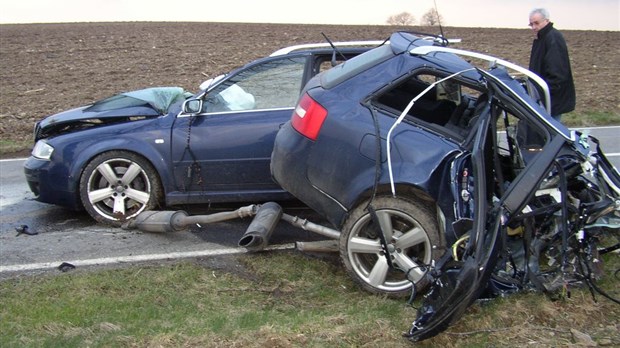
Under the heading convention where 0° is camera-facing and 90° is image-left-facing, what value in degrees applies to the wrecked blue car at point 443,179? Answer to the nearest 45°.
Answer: approximately 270°

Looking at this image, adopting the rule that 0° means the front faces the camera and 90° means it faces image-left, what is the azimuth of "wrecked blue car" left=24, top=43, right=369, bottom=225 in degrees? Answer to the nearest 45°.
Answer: approximately 90°

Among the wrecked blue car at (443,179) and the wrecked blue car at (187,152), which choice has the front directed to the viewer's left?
the wrecked blue car at (187,152)

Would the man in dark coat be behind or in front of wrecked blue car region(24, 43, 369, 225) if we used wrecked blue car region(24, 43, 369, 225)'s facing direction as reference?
behind

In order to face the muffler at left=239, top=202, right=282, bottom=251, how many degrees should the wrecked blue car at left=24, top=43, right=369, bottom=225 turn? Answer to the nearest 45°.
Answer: approximately 135° to its left

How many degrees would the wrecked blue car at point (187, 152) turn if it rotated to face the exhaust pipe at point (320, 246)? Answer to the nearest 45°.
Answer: approximately 135° to its left

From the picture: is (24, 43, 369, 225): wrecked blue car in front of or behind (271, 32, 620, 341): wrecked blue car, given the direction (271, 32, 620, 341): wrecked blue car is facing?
behind

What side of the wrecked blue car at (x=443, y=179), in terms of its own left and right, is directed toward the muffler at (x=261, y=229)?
back

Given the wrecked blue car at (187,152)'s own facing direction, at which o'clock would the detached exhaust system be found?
The detached exhaust system is roughly at 8 o'clock from the wrecked blue car.

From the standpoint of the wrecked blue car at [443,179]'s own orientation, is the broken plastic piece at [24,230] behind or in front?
behind

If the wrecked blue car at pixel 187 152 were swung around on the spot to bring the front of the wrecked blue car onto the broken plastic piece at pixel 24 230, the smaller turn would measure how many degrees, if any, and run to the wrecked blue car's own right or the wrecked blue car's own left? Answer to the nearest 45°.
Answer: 0° — it already faces it

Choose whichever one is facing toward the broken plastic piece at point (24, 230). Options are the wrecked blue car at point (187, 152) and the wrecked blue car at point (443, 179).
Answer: the wrecked blue car at point (187, 152)

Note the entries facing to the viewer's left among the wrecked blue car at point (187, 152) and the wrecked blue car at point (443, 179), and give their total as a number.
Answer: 1

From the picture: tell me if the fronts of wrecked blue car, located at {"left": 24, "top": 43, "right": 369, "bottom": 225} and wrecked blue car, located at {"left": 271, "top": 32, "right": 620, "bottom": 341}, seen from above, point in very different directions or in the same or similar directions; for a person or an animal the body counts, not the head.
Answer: very different directions
